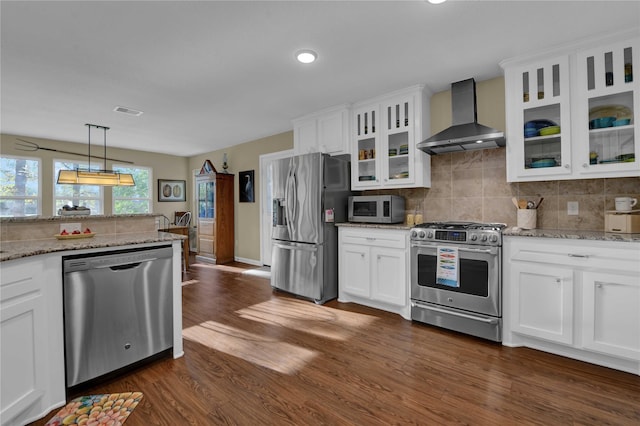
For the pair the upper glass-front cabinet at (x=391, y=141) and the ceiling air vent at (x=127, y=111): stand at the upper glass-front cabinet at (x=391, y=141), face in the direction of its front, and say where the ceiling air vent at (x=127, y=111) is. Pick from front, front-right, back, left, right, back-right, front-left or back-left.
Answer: front-right

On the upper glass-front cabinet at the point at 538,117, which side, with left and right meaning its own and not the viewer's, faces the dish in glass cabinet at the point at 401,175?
right

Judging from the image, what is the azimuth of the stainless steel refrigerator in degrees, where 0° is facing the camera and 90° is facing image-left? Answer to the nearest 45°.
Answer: approximately 45°

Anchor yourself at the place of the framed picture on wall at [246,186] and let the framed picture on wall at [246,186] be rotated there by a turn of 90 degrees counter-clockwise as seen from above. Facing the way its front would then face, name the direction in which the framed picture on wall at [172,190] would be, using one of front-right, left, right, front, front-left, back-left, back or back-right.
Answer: back

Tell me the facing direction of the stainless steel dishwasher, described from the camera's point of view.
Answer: facing the viewer and to the right of the viewer

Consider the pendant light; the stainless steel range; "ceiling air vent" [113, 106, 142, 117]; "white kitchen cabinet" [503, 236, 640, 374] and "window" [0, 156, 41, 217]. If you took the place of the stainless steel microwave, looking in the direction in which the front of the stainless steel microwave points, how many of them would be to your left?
2
